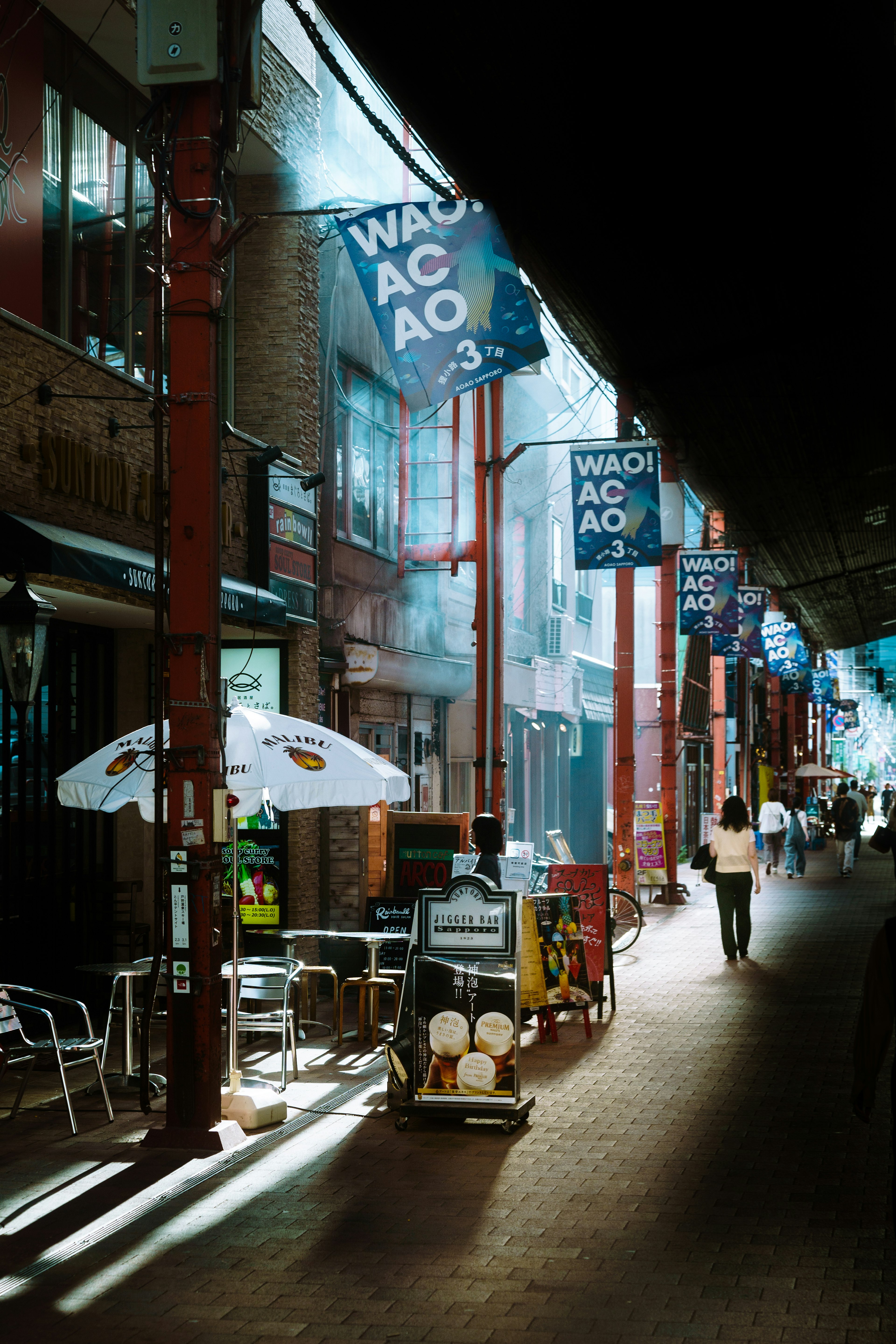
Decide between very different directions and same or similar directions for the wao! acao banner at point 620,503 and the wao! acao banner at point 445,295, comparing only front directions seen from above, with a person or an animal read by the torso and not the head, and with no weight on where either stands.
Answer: same or similar directions

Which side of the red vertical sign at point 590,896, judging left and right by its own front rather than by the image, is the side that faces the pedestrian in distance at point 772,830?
back

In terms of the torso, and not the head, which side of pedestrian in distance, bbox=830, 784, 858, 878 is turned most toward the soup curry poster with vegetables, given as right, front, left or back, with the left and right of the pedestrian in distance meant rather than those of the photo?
back

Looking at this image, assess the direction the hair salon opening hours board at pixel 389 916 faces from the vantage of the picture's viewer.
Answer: facing the viewer

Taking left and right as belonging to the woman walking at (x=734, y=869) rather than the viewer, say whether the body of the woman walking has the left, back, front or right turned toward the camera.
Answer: back

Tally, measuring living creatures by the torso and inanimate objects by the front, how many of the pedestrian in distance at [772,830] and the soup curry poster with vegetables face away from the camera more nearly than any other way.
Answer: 1

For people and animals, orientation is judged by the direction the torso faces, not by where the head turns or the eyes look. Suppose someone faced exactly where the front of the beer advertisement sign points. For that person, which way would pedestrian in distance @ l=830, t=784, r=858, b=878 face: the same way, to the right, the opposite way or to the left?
the opposite way

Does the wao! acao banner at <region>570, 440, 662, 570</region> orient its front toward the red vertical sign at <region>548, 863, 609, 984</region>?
yes

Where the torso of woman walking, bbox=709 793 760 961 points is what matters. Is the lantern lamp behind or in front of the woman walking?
behind

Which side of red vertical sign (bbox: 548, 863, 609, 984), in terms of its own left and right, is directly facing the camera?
front

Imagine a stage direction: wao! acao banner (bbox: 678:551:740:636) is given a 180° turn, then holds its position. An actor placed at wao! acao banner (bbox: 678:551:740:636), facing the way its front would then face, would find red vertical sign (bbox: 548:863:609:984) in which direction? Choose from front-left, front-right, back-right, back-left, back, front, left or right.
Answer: back

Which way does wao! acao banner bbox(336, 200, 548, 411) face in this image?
toward the camera

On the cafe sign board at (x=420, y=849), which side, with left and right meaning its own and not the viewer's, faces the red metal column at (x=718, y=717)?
back

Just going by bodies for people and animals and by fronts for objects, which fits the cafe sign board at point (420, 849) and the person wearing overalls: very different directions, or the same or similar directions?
very different directions
